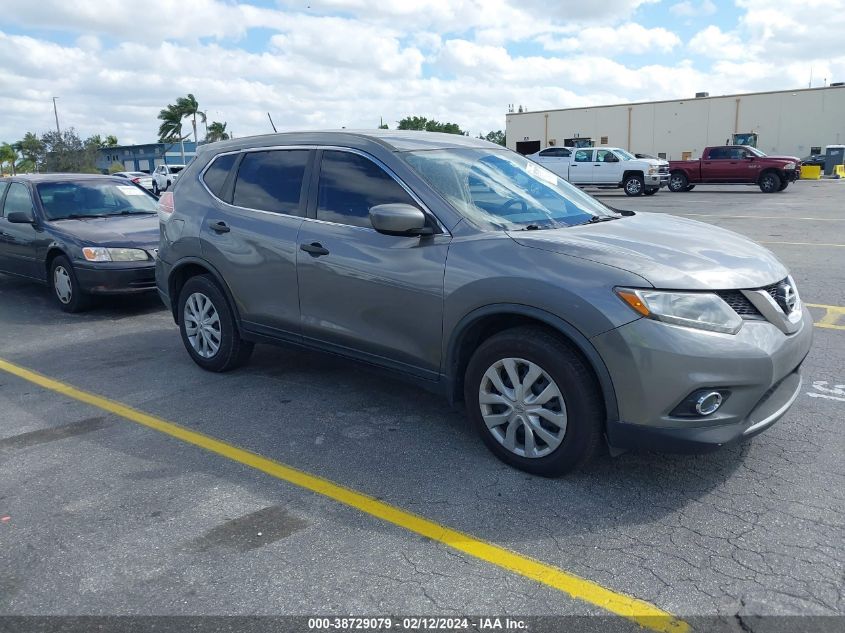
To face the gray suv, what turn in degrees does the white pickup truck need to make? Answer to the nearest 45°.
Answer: approximately 45° to its right

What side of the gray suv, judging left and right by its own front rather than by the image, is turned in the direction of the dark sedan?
back

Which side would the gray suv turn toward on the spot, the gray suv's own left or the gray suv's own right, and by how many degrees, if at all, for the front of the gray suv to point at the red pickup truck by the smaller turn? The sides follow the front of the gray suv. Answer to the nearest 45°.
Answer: approximately 135° to the gray suv's own left

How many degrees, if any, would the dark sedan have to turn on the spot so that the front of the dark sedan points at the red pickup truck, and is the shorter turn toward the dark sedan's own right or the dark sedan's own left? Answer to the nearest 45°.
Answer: approximately 90° to the dark sedan's own left

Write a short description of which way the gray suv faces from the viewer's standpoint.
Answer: facing the viewer and to the right of the viewer

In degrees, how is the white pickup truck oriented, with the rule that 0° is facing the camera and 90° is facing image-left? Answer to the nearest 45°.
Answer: approximately 315°

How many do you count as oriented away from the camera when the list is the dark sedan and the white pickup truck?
0

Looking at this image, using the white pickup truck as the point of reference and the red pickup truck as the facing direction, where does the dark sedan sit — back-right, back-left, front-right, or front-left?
back-right

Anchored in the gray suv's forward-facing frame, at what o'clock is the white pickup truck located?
The white pickup truck is roughly at 8 o'clock from the gray suv.

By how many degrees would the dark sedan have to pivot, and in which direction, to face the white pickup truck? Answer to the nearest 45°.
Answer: approximately 90° to its left
